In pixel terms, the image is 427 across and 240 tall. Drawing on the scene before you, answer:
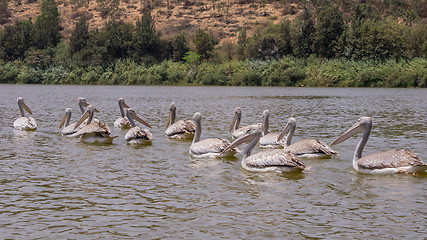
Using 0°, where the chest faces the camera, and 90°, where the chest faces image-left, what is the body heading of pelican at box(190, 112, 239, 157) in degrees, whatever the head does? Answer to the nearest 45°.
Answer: approximately 90°

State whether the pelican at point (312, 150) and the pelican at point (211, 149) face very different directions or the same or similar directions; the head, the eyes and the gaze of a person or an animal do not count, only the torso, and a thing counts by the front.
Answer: same or similar directions

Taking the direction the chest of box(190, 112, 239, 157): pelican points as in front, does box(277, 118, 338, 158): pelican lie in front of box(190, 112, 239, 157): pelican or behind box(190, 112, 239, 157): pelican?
behind

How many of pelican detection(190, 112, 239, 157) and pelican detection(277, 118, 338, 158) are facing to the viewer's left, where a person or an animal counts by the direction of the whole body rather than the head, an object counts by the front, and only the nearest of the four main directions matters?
2

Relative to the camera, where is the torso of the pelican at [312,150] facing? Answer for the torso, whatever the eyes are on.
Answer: to the viewer's left

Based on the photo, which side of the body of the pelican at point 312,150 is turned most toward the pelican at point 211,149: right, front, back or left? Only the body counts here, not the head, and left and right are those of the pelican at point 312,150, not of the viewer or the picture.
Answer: front
